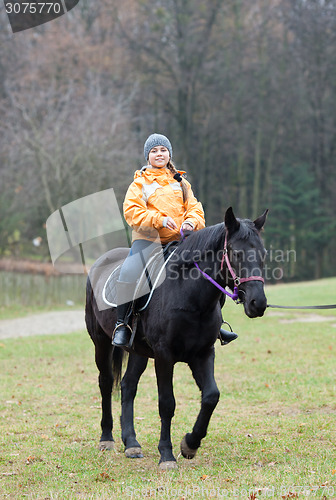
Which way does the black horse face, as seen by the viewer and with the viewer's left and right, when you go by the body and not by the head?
facing the viewer and to the right of the viewer
